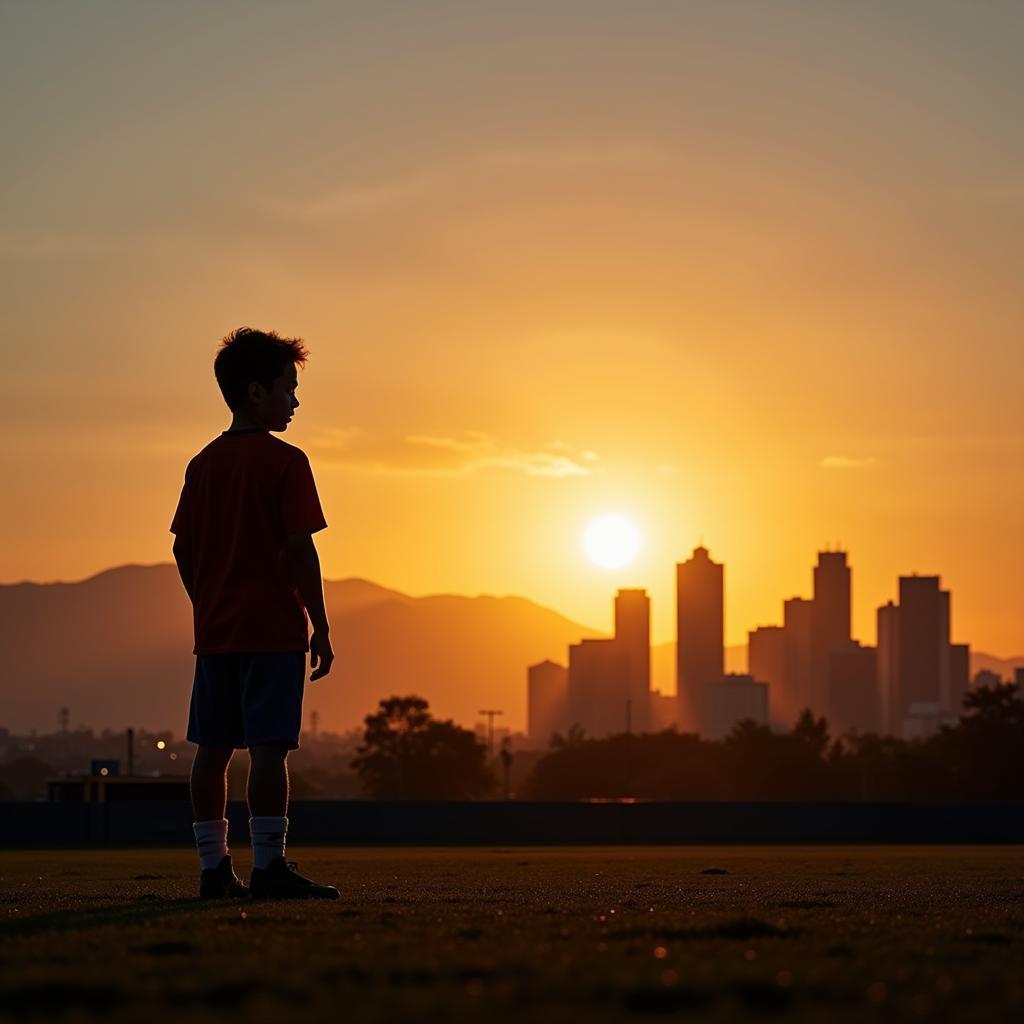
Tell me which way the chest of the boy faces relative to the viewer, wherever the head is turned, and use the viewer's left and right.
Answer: facing away from the viewer and to the right of the viewer
